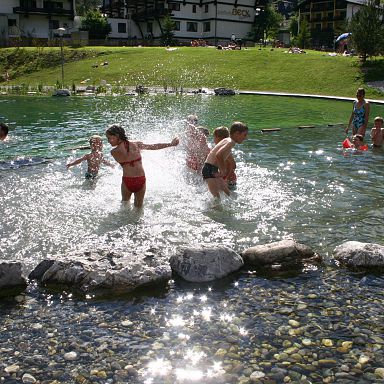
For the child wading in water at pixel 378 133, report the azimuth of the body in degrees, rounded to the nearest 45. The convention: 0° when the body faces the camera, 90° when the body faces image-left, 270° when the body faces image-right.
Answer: approximately 0°

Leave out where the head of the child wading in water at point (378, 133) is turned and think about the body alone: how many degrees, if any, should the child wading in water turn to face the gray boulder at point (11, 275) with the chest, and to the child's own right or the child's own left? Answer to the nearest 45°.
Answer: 0° — they already face it

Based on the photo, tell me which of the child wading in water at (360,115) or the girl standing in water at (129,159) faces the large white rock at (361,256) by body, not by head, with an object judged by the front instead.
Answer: the child wading in water

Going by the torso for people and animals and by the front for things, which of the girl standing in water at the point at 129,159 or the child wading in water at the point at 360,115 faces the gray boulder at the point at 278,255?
the child wading in water
